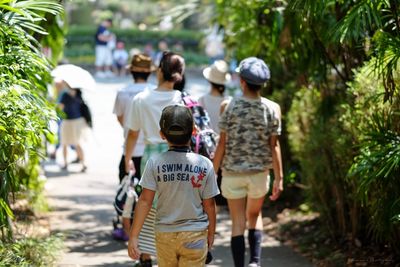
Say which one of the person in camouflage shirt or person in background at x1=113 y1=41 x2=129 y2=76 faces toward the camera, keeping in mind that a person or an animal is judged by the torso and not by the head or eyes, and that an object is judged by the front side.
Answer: the person in background

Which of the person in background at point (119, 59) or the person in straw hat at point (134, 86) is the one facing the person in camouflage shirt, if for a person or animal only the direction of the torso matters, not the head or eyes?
the person in background

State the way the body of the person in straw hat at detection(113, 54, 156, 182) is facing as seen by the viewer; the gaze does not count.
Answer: away from the camera

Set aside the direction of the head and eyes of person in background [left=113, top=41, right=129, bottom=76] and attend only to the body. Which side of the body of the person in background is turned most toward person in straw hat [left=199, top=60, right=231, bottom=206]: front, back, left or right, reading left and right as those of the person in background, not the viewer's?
front

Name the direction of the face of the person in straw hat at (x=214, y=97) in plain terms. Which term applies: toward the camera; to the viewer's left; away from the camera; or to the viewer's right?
away from the camera

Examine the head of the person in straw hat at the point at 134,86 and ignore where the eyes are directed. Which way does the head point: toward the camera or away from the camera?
away from the camera

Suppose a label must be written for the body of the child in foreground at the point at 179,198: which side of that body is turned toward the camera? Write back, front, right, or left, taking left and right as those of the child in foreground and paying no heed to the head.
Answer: back

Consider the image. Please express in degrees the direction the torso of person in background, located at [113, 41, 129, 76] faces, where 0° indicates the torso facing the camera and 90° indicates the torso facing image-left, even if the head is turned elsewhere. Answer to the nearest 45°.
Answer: approximately 0°

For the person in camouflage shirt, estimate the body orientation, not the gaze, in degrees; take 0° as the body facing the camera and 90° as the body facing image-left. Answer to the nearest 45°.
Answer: approximately 180°

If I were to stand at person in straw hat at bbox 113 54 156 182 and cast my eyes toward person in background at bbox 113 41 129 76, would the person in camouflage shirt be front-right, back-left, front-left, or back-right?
back-right

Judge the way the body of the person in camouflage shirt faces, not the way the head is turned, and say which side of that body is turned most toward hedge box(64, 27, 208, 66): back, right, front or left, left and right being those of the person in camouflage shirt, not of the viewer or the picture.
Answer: front

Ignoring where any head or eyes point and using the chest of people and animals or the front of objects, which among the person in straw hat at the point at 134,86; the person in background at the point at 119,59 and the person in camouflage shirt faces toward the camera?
the person in background

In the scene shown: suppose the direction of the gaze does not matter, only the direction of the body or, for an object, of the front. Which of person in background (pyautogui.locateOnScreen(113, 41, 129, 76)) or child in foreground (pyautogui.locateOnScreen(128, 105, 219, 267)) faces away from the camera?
the child in foreground

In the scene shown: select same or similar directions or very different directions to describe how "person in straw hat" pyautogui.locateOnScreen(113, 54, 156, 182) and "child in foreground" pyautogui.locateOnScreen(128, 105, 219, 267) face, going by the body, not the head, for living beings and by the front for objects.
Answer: same or similar directions

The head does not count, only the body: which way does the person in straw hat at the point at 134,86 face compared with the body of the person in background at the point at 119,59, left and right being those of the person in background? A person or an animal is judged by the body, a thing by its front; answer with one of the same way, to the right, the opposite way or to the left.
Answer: the opposite way

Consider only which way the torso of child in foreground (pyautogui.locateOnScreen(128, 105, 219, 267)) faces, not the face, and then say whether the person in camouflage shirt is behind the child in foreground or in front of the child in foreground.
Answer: in front

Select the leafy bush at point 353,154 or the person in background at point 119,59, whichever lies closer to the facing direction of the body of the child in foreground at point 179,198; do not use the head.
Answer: the person in background

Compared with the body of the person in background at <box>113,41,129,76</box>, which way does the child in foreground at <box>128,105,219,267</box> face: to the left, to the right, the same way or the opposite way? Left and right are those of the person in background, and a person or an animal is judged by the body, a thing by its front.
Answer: the opposite way

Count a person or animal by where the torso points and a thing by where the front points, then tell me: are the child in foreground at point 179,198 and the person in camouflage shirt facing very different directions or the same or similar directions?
same or similar directions

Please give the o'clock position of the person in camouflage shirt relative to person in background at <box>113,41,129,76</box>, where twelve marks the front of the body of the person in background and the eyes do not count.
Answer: The person in camouflage shirt is roughly at 12 o'clock from the person in background.
